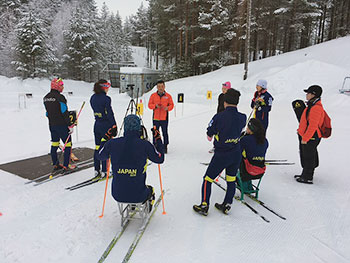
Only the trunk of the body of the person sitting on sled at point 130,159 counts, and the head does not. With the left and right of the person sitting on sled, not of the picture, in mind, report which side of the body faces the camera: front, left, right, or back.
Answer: back

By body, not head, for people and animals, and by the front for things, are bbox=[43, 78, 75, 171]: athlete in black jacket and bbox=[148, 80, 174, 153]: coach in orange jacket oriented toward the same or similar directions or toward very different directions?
very different directions

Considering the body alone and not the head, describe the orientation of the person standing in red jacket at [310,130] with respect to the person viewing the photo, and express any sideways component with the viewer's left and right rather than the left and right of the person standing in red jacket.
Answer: facing to the left of the viewer

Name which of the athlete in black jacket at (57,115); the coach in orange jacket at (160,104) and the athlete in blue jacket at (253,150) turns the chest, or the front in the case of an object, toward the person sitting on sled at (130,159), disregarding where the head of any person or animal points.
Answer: the coach in orange jacket

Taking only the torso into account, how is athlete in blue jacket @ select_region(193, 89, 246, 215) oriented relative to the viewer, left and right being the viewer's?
facing away from the viewer and to the left of the viewer

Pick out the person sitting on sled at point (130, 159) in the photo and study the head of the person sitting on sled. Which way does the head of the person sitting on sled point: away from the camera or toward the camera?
away from the camera

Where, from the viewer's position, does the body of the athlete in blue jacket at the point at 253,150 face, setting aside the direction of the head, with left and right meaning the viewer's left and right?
facing away from the viewer and to the left of the viewer

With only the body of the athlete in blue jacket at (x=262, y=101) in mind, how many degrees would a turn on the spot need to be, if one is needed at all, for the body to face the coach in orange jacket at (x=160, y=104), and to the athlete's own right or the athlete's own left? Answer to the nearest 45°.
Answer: approximately 45° to the athlete's own right

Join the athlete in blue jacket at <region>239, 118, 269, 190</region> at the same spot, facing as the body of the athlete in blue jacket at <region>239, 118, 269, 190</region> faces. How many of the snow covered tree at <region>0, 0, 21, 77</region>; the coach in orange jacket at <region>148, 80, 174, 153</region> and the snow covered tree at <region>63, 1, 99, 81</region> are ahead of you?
3
